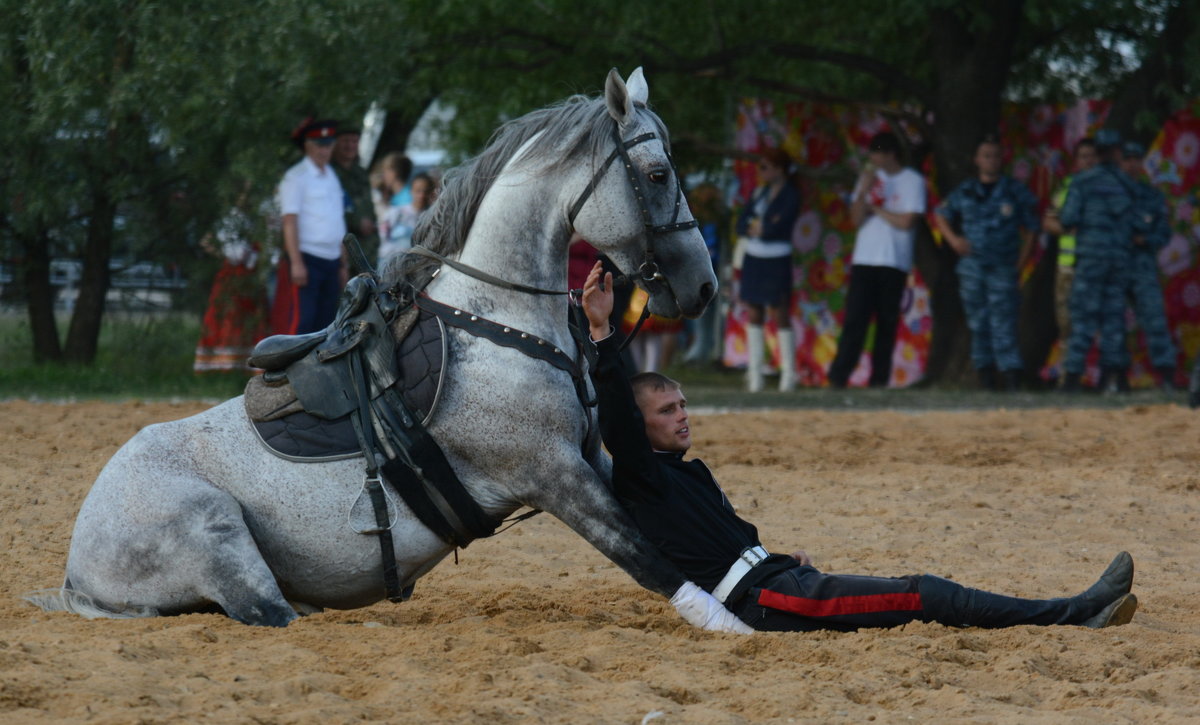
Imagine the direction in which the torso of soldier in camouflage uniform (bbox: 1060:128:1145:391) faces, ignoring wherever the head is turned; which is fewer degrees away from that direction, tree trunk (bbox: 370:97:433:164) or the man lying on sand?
the tree trunk

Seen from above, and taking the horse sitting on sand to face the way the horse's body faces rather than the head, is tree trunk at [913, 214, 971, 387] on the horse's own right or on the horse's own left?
on the horse's own left

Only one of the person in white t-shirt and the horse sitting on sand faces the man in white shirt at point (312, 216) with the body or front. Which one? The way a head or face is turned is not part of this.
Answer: the person in white t-shirt

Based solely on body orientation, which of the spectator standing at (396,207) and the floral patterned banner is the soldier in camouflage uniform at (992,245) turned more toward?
the spectator standing

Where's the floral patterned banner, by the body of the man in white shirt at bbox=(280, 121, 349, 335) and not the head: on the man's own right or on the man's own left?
on the man's own left

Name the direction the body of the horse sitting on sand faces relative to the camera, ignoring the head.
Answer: to the viewer's right

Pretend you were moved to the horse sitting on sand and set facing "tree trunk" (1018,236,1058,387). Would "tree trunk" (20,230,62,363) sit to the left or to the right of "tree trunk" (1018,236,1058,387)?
left

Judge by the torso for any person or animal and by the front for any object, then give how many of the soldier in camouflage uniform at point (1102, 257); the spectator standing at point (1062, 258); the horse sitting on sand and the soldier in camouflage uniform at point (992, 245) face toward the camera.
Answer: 2

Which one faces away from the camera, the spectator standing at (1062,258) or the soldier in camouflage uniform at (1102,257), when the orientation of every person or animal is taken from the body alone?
the soldier in camouflage uniform

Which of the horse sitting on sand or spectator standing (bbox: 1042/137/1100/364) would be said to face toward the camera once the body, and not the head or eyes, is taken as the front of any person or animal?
the spectator standing

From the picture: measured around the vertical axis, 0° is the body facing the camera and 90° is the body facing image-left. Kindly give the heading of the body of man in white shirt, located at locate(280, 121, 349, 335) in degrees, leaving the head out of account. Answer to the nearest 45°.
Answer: approximately 315°

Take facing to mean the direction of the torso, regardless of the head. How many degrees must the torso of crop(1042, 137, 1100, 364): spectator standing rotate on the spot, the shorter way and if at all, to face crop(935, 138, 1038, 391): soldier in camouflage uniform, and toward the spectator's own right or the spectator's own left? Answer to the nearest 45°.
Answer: approximately 45° to the spectator's own right

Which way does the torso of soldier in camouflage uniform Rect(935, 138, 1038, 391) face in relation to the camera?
toward the camera

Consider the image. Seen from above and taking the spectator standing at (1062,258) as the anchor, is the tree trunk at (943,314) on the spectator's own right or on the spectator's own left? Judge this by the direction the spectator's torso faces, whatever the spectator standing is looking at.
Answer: on the spectator's own right

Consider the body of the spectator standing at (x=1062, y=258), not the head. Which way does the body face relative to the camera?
toward the camera

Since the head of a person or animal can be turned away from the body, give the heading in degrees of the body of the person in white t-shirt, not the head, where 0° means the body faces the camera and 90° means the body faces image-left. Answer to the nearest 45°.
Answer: approximately 45°
